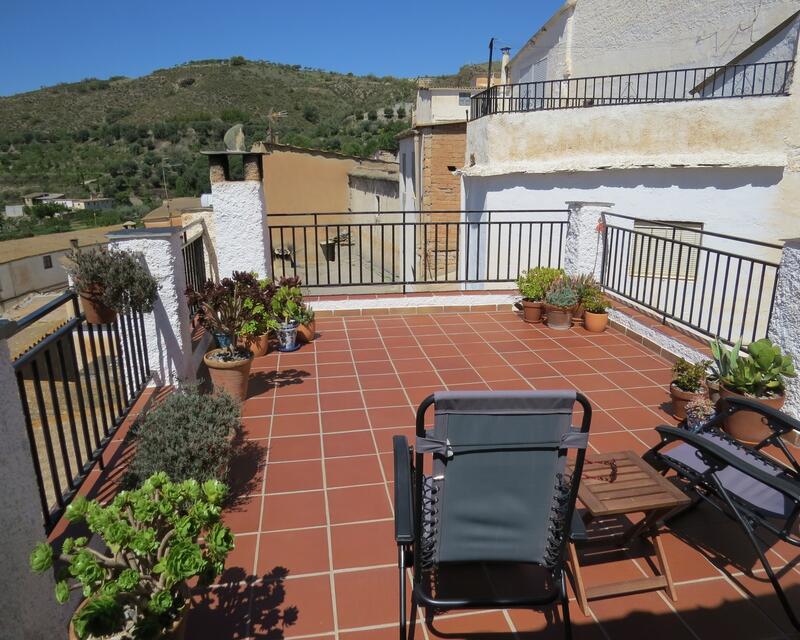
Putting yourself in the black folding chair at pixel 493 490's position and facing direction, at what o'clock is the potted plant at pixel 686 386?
The potted plant is roughly at 1 o'clock from the black folding chair.

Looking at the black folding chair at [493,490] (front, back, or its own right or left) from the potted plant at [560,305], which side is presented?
front

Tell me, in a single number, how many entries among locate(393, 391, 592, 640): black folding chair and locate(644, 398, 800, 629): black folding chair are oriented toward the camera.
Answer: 0

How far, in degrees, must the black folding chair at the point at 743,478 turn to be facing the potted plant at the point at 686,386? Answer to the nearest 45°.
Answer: approximately 45° to its right

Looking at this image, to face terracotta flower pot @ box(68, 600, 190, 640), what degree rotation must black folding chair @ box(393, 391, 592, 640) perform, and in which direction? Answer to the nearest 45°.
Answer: approximately 90° to its left

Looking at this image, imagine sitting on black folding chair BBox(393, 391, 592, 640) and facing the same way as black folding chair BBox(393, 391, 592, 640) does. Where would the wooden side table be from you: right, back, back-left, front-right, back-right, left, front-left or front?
front-right

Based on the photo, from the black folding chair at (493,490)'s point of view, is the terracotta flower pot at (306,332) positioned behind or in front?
in front

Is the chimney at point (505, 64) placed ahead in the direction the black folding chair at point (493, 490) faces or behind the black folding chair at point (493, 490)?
ahead

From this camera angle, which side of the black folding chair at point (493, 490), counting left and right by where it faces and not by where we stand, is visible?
back

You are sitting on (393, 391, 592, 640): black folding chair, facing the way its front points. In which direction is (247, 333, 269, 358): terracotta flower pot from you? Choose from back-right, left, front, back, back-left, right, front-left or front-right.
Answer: front-left

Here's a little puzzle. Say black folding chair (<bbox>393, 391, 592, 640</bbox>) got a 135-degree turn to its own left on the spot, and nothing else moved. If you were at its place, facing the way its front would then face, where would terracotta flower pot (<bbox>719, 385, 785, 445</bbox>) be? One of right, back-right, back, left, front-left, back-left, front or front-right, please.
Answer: back

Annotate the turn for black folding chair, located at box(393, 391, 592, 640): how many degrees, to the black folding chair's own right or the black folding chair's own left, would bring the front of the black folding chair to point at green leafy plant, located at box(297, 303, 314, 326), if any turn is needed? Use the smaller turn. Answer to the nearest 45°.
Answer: approximately 45° to the black folding chair's own left

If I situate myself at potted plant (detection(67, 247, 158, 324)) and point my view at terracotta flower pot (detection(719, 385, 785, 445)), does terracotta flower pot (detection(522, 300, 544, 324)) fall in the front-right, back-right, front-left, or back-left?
front-left
